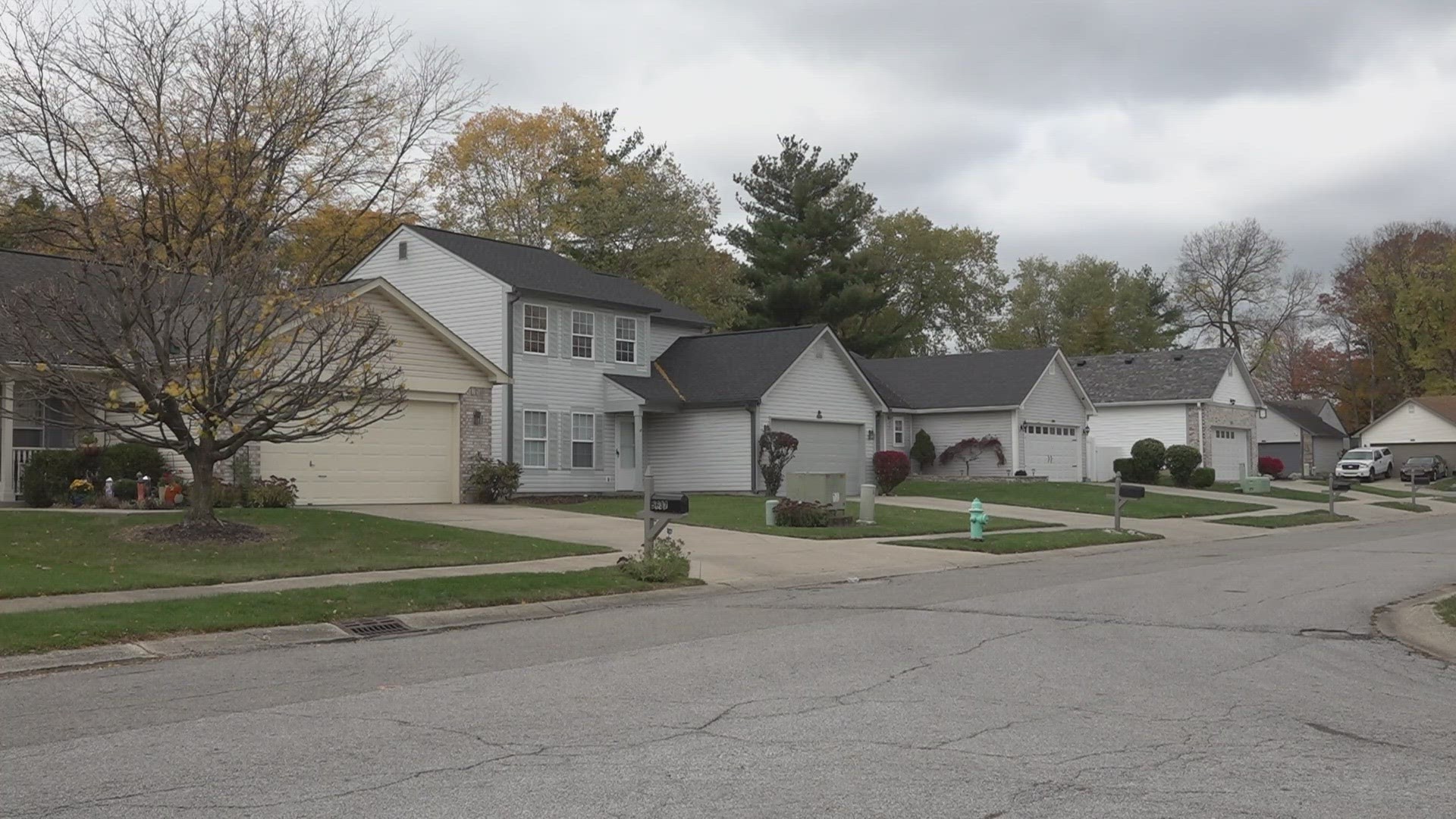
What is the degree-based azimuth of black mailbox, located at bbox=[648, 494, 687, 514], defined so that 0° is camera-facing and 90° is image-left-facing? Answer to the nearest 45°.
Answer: approximately 315°

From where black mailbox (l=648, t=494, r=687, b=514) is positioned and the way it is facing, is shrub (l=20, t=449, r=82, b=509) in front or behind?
behind

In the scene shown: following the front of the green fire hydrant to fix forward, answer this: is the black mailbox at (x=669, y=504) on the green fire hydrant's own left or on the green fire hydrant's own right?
on the green fire hydrant's own right

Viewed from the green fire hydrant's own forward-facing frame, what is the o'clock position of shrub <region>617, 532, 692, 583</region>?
The shrub is roughly at 4 o'clock from the green fire hydrant.

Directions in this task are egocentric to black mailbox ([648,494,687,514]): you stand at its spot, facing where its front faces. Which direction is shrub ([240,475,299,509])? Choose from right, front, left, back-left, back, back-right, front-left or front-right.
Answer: back
